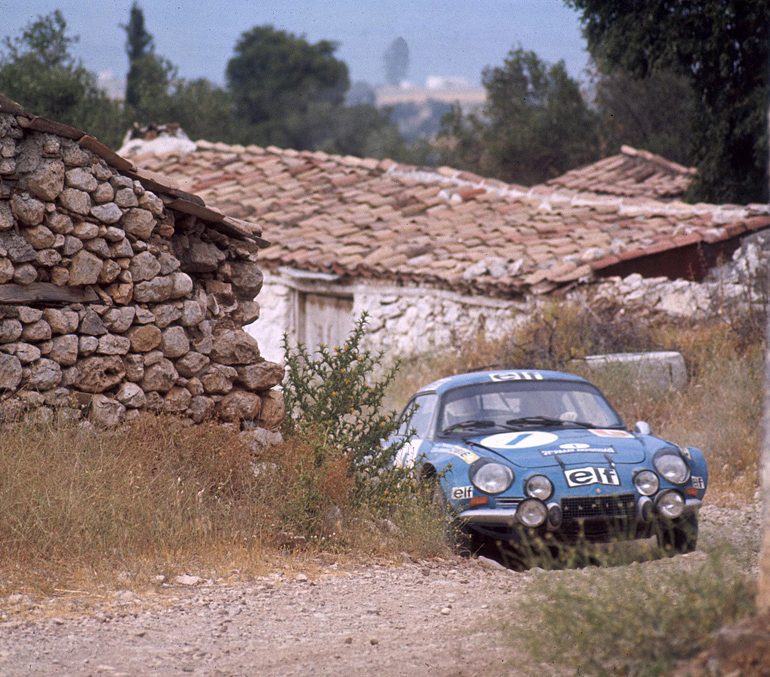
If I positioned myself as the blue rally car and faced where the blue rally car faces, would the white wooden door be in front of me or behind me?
behind

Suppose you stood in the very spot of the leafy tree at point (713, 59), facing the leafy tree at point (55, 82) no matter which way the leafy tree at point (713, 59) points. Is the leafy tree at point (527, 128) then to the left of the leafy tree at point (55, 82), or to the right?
right

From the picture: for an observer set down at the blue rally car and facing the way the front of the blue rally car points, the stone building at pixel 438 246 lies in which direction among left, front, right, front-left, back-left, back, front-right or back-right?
back

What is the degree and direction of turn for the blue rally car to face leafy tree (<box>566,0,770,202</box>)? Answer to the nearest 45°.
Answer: approximately 180°

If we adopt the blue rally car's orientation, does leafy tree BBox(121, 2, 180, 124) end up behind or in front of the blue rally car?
behind

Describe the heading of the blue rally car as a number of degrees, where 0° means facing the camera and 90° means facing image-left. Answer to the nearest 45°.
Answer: approximately 0°

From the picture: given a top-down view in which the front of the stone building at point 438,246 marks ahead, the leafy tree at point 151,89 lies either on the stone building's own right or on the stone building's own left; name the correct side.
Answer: on the stone building's own right

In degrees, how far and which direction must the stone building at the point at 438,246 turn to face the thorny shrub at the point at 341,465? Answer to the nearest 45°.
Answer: approximately 45° to its left

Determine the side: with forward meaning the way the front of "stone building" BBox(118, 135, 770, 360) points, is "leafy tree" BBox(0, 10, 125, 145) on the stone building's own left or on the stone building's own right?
on the stone building's own right

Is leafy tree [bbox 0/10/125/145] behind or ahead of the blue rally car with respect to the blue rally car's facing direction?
behind

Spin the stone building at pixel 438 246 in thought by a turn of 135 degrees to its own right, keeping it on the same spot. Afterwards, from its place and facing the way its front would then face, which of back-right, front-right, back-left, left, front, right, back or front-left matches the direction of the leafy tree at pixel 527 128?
front
